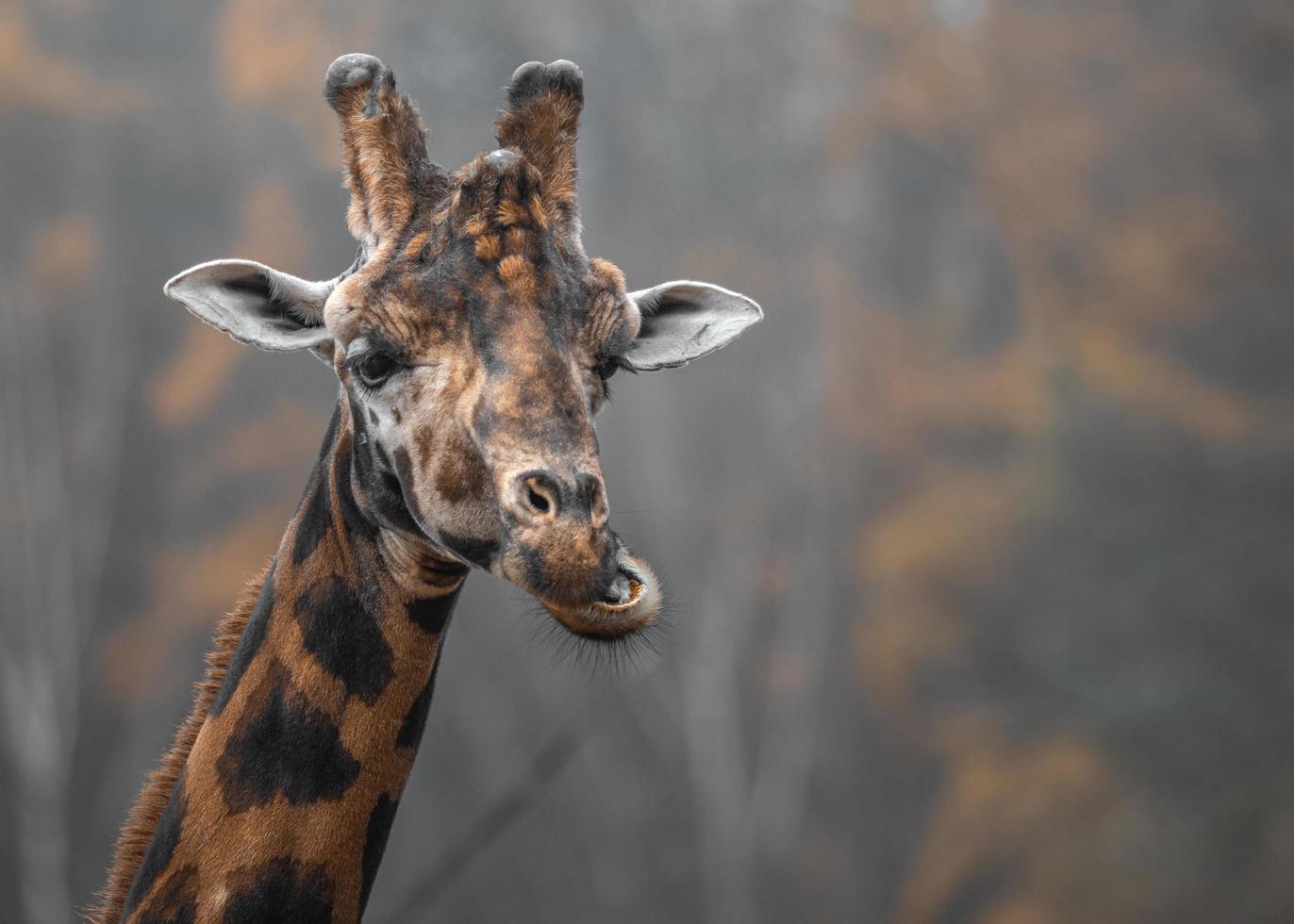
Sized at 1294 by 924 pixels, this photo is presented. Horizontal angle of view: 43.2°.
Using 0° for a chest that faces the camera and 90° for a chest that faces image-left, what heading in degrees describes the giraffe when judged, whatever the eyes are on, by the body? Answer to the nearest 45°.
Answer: approximately 315°
